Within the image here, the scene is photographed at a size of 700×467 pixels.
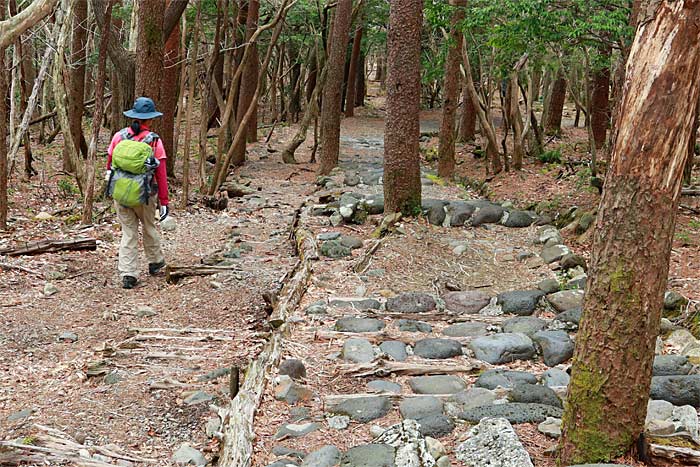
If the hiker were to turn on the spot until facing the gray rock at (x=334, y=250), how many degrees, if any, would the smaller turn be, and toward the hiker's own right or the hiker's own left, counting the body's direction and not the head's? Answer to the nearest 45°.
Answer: approximately 45° to the hiker's own right

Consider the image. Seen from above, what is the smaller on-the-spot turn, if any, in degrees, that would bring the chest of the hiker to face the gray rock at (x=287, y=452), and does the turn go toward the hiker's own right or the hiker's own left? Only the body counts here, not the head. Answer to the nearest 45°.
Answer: approximately 135° to the hiker's own right

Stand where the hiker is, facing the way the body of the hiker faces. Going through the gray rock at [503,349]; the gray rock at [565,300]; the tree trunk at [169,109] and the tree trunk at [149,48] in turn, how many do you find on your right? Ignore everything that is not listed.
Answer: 2

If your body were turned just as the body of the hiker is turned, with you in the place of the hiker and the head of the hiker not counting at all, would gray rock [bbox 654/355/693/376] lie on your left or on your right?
on your right

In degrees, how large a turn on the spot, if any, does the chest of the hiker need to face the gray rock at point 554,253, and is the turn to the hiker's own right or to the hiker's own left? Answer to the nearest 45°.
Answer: approximately 45° to the hiker's own right

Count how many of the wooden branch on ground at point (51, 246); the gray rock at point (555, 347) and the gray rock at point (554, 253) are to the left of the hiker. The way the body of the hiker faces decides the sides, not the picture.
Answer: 1

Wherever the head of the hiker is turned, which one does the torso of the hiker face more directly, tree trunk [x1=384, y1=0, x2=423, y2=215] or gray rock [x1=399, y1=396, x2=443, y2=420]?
the tree trunk

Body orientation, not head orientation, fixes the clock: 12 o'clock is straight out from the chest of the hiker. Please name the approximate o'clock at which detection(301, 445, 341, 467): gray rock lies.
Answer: The gray rock is roughly at 4 o'clock from the hiker.

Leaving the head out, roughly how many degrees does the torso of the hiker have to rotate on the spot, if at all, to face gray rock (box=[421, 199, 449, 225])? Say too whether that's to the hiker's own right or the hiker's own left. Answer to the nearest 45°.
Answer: approximately 45° to the hiker's own right

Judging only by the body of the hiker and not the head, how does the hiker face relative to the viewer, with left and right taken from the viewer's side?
facing away from the viewer and to the right of the viewer

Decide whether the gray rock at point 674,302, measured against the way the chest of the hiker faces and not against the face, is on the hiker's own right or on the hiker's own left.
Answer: on the hiker's own right

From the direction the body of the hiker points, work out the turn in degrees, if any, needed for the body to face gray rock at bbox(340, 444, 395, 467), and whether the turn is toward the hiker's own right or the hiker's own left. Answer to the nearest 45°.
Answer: approximately 135° to the hiker's own right

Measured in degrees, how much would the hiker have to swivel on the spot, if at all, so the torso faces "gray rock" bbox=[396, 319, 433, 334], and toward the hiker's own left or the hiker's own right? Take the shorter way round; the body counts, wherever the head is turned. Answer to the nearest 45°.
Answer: approximately 90° to the hiker's own right

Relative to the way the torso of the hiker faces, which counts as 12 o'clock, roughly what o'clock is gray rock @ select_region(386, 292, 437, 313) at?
The gray rock is roughly at 3 o'clock from the hiker.

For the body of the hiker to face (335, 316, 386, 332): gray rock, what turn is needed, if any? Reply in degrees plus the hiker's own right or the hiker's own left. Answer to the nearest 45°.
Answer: approximately 90° to the hiker's own right

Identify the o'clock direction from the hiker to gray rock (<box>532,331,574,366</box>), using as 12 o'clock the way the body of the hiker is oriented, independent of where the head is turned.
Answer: The gray rock is roughly at 3 o'clock from the hiker.

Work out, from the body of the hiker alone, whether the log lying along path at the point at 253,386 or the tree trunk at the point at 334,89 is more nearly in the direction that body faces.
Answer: the tree trunk
